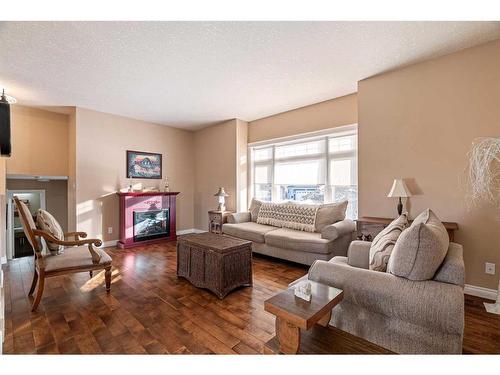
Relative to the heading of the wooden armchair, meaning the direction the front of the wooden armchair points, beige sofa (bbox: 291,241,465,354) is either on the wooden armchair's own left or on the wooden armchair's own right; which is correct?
on the wooden armchair's own right

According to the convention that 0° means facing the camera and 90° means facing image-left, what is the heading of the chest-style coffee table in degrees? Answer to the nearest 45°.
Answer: approximately 45°

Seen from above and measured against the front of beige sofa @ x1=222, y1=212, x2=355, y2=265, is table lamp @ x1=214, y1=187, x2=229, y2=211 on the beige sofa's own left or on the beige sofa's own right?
on the beige sofa's own right

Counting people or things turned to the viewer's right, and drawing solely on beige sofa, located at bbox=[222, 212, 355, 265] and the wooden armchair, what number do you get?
1

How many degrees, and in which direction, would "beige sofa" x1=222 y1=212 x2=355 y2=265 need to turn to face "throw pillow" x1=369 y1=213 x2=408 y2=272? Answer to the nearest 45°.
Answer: approximately 45° to its left

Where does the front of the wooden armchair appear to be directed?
to the viewer's right
